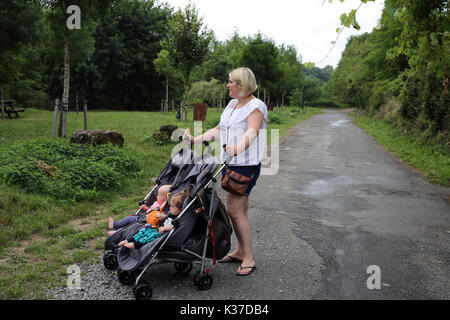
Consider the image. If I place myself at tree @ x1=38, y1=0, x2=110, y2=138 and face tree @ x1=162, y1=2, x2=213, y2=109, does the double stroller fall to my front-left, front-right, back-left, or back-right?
back-right

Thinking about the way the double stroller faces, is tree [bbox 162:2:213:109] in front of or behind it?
behind

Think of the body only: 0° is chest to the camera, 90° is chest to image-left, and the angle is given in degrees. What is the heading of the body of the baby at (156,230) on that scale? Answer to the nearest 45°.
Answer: approximately 45°

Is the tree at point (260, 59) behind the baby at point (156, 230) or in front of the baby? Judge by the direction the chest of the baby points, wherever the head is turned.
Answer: behind

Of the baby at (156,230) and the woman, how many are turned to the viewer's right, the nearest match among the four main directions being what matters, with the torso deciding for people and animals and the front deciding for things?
0

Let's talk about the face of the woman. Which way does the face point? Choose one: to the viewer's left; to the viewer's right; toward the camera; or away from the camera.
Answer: to the viewer's left

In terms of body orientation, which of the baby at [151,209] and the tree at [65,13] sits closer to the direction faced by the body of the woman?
the baby

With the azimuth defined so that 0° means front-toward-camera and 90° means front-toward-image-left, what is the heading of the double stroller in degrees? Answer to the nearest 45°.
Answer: approximately 45°

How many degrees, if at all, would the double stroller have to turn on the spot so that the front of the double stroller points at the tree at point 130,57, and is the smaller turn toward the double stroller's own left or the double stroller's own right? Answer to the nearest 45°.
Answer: approximately 135° to the double stroller's own right

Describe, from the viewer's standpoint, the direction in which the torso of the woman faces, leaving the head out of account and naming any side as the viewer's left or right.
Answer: facing the viewer and to the left of the viewer
